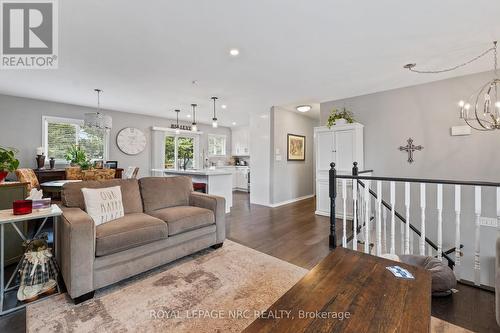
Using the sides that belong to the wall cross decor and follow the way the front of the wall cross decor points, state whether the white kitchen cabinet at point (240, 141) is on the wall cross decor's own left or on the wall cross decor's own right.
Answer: on the wall cross decor's own right

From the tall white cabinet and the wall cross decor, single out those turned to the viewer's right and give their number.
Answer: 0

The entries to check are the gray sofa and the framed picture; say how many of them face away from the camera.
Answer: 0

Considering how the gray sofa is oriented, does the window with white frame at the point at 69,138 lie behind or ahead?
behind

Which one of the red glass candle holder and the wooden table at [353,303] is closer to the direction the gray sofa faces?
the wooden table

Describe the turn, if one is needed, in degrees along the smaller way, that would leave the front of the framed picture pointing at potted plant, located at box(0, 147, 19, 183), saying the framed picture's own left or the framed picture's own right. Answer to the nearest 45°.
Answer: approximately 90° to the framed picture's own right

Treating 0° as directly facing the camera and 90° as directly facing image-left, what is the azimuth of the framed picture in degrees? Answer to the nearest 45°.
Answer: approximately 315°

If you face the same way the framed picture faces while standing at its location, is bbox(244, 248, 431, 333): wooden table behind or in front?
in front

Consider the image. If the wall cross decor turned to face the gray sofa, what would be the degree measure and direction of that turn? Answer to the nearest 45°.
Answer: approximately 45° to its right

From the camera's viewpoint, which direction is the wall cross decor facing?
toward the camera

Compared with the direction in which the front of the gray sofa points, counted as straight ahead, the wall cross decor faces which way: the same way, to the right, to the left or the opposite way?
to the right

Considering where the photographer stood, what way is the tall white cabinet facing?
facing the viewer and to the left of the viewer

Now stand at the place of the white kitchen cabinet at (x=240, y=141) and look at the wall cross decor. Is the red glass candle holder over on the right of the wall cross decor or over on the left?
right

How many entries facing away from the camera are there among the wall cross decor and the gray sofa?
0
